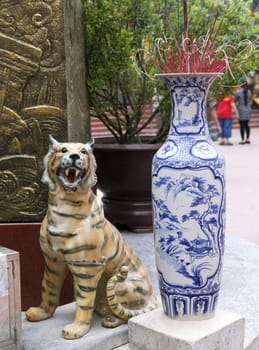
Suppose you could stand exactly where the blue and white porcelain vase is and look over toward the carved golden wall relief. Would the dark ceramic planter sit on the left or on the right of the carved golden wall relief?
right

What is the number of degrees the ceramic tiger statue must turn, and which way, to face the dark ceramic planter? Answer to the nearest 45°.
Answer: approximately 135° to its right

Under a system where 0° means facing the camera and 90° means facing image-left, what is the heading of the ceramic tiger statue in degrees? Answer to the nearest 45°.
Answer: approximately 45°

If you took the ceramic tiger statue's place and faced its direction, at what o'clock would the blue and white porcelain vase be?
The blue and white porcelain vase is roughly at 8 o'clock from the ceramic tiger statue.

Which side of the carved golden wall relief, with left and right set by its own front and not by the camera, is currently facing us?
front

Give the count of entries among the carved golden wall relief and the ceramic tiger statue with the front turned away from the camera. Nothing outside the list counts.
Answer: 0

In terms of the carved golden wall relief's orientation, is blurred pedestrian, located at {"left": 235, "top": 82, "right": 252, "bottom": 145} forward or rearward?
rearward

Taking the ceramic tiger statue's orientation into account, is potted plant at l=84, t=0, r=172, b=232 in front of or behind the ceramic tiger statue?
behind
